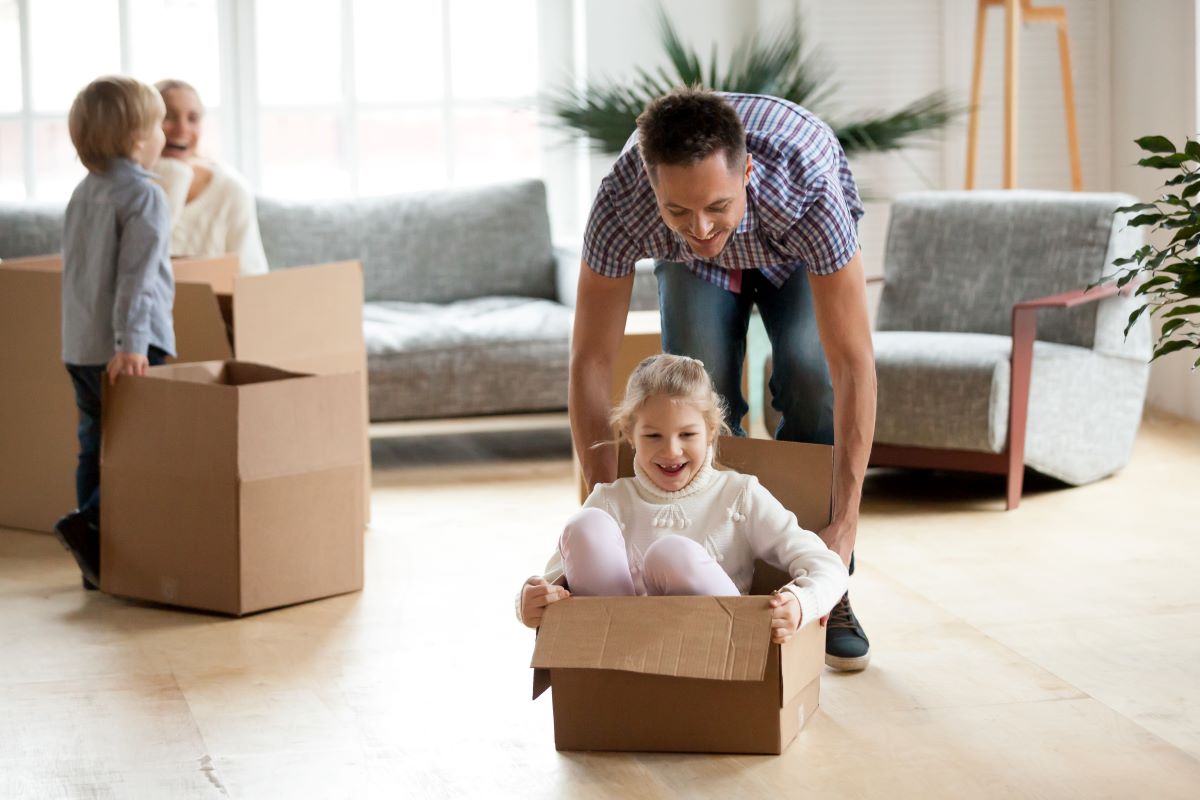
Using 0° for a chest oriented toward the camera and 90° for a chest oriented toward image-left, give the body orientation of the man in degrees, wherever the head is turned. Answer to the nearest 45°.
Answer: approximately 0°

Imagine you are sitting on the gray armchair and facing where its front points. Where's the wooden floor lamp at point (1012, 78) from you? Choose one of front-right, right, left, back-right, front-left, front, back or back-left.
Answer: back-right

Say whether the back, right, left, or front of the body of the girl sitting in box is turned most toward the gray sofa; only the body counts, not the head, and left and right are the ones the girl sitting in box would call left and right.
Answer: back

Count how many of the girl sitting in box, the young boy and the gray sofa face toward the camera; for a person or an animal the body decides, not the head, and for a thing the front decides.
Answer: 2

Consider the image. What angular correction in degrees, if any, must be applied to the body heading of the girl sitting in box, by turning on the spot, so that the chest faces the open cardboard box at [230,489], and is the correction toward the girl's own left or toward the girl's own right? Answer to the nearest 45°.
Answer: approximately 135° to the girl's own right

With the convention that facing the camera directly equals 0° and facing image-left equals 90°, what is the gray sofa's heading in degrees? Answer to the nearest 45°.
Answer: approximately 0°

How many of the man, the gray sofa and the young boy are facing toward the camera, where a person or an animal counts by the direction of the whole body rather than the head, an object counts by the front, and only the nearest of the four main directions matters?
2

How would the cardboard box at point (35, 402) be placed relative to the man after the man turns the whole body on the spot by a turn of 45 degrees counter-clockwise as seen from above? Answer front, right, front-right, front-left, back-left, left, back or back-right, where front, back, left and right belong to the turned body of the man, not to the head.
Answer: back

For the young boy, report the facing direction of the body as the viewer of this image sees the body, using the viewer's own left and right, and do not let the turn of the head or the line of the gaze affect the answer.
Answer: facing away from the viewer and to the right of the viewer
